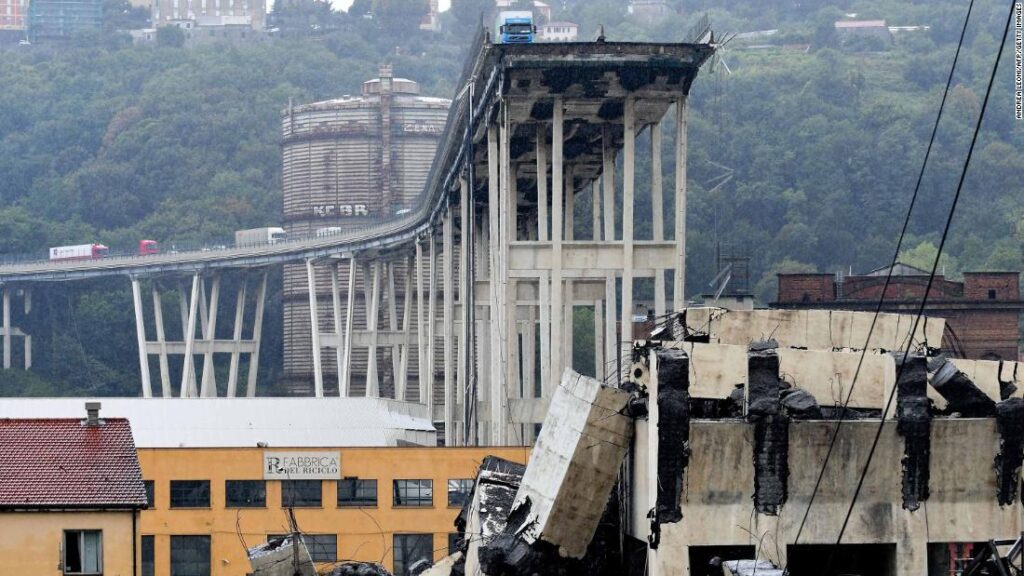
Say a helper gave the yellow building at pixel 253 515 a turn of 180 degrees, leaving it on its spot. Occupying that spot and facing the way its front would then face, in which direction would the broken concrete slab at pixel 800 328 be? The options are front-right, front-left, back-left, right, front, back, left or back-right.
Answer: back-right

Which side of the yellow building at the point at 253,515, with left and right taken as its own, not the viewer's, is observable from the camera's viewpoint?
front

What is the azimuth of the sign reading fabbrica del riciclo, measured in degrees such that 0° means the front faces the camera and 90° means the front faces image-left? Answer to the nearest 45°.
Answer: approximately 0°

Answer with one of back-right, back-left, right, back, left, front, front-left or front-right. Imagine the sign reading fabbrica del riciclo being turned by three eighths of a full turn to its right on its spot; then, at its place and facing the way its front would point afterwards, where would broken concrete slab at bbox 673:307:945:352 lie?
back
